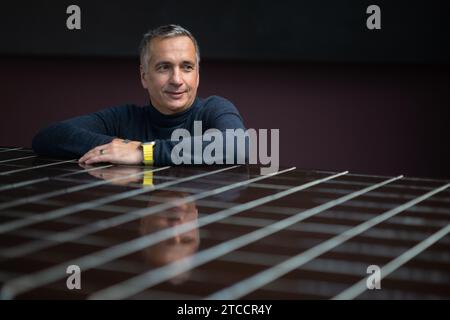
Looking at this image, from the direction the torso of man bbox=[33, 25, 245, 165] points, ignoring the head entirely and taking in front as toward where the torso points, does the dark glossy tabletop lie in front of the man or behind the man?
in front

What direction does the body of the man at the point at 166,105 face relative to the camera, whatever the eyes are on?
toward the camera
